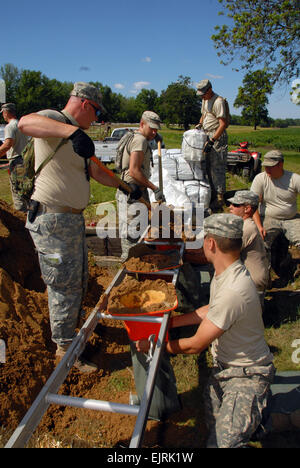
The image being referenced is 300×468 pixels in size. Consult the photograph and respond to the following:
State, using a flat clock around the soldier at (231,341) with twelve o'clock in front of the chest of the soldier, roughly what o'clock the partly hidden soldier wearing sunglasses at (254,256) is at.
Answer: The partly hidden soldier wearing sunglasses is roughly at 2 o'clock from the soldier.

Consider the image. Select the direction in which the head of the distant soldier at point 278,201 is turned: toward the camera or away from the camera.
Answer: toward the camera

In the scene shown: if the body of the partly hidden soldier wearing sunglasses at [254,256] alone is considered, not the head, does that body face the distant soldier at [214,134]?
no

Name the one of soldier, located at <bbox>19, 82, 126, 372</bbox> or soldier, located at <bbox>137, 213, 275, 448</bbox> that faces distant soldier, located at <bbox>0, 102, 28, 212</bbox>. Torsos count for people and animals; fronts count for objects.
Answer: soldier, located at <bbox>137, 213, 275, 448</bbox>

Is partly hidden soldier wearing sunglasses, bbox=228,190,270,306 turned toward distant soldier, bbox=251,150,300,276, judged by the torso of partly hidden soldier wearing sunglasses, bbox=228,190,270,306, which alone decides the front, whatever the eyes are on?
no

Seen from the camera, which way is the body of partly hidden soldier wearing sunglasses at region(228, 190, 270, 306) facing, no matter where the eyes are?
to the viewer's left

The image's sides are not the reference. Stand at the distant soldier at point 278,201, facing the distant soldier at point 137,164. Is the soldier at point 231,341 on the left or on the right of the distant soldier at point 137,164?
left

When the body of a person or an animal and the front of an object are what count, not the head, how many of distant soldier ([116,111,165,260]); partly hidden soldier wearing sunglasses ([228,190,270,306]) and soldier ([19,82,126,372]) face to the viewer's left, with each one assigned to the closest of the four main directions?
1

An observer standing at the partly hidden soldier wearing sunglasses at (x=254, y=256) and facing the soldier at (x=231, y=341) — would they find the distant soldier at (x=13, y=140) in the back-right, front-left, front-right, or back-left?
back-right

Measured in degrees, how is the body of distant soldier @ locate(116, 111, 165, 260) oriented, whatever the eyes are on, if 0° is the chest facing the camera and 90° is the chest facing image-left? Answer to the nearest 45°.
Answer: approximately 270°

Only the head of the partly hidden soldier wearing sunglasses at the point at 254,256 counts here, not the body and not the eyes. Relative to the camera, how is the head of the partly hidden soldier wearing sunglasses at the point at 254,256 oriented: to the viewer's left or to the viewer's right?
to the viewer's left

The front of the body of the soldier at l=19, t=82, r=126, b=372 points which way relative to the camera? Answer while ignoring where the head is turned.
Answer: to the viewer's right
